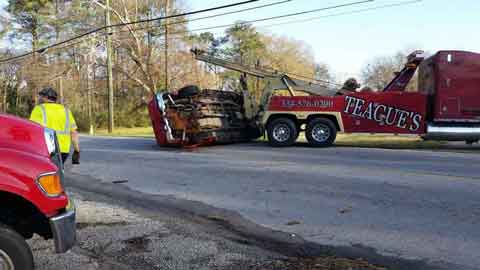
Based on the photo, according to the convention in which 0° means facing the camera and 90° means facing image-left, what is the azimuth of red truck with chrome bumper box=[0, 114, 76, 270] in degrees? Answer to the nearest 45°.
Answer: approximately 270°

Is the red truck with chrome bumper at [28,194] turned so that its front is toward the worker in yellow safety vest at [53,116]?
no

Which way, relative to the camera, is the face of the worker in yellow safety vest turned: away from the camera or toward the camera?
away from the camera
